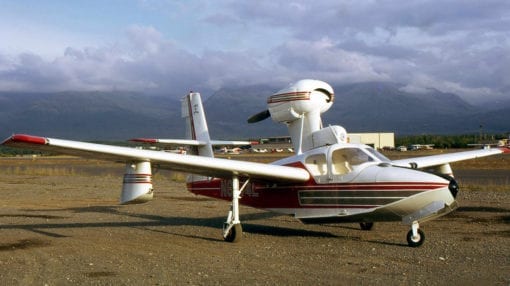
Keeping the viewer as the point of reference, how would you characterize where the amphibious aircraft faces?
facing the viewer and to the right of the viewer
